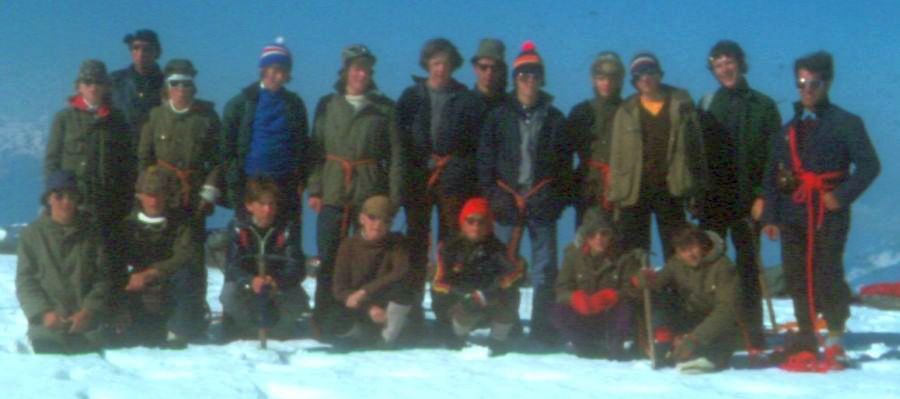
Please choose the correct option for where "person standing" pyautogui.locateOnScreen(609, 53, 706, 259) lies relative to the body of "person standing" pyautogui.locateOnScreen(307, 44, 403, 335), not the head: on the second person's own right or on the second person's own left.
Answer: on the second person's own left

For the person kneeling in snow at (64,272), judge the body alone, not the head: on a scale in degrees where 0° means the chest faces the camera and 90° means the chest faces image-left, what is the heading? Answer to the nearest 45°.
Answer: approximately 0°

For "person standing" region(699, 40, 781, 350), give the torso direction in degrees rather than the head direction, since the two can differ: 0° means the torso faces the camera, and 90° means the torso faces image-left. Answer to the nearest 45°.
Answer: approximately 0°

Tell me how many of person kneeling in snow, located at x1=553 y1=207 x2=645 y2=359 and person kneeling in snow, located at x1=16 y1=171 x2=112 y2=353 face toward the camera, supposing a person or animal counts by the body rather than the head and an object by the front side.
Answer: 2

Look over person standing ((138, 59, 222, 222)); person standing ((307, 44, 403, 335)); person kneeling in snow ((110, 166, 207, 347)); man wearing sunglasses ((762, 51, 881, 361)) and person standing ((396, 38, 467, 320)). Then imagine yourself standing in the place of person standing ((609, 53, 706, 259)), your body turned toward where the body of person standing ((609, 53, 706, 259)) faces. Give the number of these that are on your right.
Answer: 4

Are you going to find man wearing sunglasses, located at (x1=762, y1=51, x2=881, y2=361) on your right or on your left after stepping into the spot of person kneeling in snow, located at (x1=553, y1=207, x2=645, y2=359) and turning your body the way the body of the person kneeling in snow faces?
on your left

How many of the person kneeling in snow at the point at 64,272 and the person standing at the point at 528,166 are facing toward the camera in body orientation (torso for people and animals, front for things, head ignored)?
2
